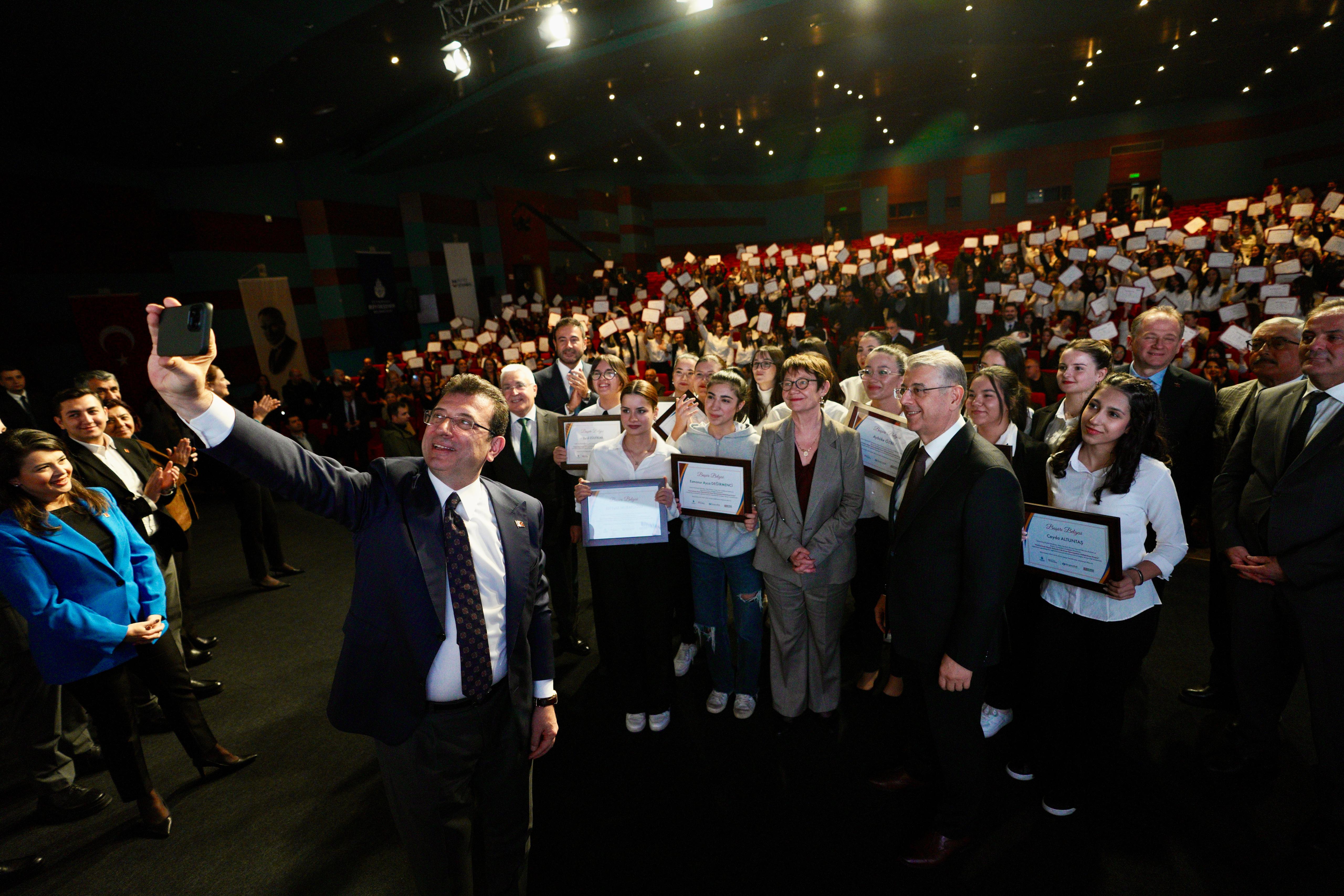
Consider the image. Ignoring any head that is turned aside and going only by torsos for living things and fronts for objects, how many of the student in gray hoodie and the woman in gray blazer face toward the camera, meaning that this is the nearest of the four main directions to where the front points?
2

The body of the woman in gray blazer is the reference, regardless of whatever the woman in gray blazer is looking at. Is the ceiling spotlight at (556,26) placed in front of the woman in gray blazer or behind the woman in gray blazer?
behind

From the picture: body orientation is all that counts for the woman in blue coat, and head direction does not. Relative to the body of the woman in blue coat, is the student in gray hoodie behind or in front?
in front

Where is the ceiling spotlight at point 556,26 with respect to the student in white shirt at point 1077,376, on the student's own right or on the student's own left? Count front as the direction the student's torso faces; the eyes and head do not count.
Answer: on the student's own right

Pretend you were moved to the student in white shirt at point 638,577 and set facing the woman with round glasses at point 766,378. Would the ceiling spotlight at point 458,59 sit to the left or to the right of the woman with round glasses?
left

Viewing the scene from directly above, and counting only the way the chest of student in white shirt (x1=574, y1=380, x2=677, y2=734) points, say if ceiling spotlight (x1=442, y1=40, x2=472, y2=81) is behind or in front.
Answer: behind
